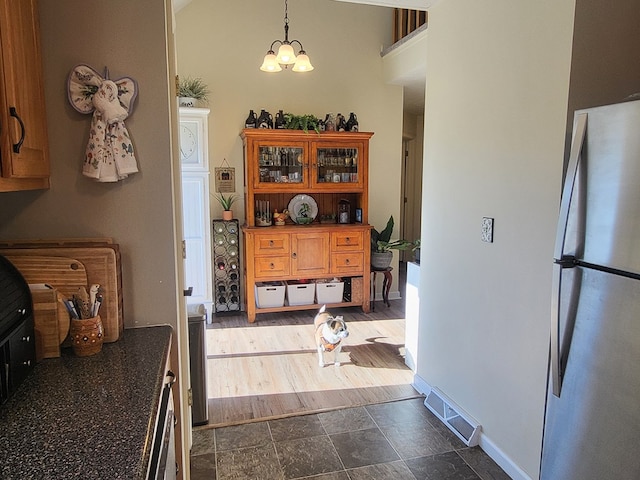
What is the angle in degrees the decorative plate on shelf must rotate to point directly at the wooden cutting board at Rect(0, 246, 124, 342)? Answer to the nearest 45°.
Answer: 0° — it already faces it

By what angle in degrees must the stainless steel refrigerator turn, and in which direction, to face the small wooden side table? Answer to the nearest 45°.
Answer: approximately 90° to its right

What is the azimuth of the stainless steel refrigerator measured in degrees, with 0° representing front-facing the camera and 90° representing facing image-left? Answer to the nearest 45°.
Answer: approximately 45°

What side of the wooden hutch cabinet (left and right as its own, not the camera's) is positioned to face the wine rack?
right

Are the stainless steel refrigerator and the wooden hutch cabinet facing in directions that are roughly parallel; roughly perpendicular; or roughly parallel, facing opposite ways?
roughly perpendicular

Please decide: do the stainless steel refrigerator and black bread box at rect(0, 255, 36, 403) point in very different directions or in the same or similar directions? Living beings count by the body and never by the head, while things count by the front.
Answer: very different directions

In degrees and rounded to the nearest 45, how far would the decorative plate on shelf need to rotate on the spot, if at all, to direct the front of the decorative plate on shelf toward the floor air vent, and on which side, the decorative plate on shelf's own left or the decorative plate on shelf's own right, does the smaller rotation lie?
0° — it already faces it
